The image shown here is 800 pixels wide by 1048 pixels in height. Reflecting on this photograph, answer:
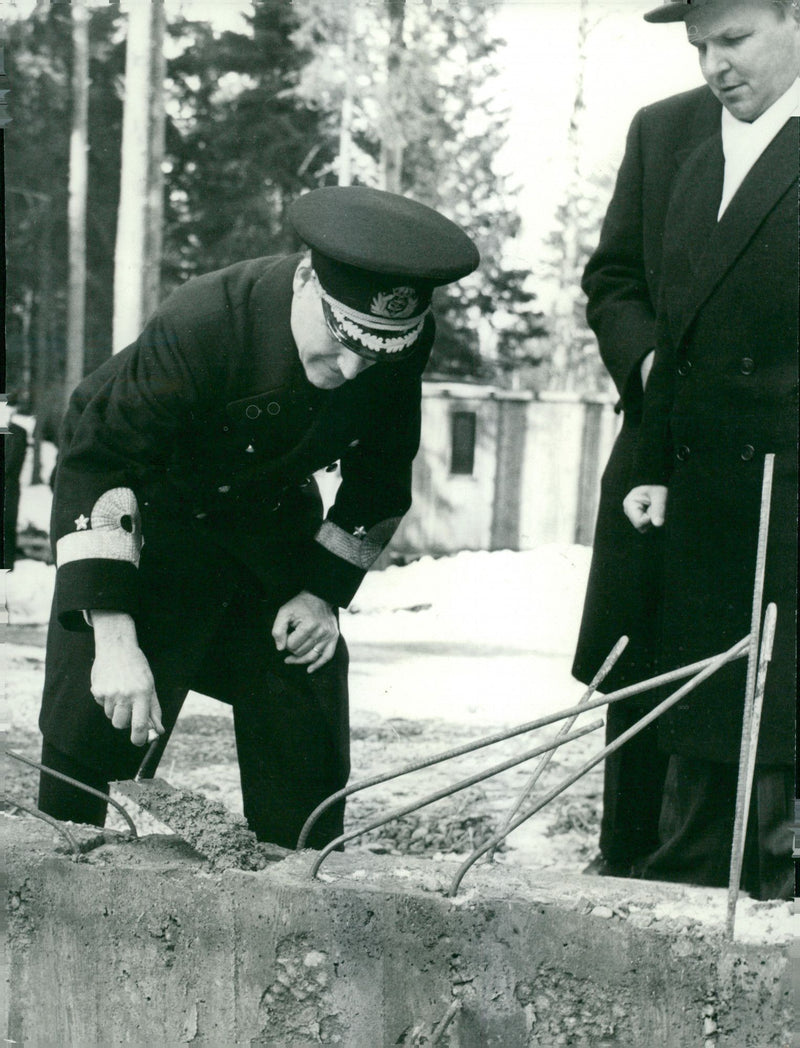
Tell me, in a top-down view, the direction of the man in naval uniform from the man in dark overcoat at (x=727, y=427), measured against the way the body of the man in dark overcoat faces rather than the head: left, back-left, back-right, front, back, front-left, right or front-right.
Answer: front-right

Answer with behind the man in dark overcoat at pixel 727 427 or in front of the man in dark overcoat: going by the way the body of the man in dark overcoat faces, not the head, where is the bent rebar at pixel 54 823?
in front

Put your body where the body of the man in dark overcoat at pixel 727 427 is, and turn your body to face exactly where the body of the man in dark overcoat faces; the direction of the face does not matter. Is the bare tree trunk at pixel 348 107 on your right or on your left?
on your right

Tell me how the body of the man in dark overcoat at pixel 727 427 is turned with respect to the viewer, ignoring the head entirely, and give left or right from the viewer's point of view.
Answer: facing the viewer and to the left of the viewer

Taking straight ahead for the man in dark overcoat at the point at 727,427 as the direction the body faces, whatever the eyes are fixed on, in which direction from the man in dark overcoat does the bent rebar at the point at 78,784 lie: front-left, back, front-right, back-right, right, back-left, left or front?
front-right
